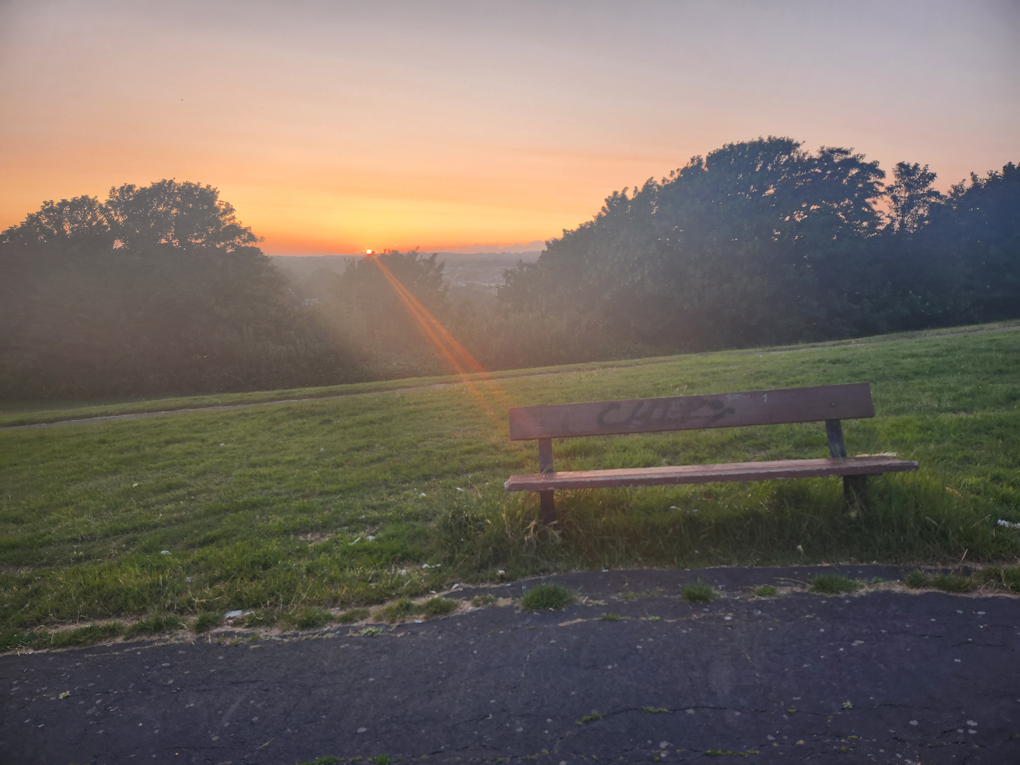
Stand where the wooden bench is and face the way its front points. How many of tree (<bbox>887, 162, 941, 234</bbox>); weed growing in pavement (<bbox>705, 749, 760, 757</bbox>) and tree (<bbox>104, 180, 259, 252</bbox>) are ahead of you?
1

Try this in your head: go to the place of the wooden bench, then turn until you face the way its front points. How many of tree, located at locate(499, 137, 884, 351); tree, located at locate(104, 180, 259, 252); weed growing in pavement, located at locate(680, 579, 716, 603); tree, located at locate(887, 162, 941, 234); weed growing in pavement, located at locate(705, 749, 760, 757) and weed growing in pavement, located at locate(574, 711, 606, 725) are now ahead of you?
3

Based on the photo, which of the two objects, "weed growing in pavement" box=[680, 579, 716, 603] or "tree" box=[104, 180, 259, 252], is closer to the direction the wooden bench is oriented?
the weed growing in pavement

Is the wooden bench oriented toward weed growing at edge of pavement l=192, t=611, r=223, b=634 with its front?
no

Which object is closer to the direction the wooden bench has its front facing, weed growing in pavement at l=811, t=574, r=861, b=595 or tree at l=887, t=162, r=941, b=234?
the weed growing in pavement

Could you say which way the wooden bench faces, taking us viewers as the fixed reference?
facing the viewer

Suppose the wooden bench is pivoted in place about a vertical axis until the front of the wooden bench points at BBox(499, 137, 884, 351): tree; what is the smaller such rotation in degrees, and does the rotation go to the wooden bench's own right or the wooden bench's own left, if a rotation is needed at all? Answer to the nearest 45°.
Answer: approximately 180°

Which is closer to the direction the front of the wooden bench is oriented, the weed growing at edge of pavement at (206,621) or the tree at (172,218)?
the weed growing at edge of pavement

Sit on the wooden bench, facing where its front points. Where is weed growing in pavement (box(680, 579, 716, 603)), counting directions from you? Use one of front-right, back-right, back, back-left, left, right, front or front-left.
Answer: front

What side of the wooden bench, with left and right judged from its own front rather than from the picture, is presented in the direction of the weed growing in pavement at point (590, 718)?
front

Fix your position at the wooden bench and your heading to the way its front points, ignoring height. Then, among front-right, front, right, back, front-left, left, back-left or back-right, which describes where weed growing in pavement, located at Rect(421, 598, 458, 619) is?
front-right

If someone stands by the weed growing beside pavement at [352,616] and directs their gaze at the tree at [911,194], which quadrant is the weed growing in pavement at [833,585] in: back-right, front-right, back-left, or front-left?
front-right

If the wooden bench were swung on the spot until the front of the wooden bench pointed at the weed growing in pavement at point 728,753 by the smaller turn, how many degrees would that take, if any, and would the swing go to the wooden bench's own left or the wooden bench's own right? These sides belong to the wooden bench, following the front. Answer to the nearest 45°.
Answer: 0° — it already faces it
